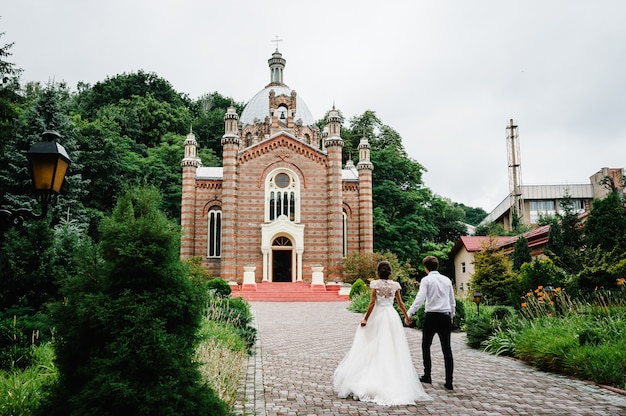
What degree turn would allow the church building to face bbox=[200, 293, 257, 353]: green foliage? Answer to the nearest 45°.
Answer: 0° — it already faces it

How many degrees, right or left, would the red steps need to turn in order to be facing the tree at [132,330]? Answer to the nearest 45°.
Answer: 0° — it already faces it

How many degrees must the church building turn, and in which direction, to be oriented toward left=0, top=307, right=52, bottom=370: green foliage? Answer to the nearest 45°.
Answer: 0° — it already faces it

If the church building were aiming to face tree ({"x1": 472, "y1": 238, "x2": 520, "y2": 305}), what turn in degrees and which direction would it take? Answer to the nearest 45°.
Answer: approximately 45° to its left

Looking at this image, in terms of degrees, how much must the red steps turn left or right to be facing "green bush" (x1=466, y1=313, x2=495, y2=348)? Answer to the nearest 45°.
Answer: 0° — it already faces it

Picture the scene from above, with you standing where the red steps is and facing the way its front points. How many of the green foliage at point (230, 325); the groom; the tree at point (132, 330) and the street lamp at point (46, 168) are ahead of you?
4
